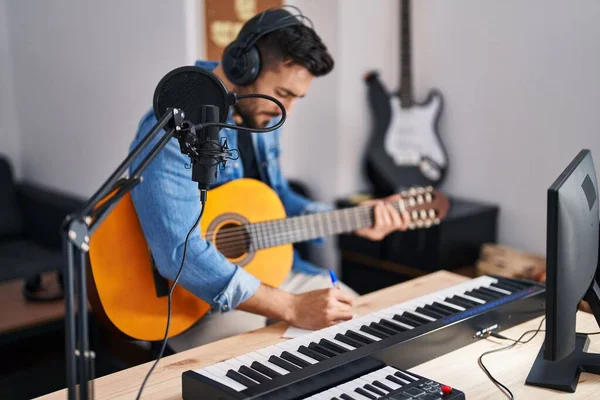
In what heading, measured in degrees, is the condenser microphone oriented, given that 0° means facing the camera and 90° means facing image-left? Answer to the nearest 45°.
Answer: approximately 180°

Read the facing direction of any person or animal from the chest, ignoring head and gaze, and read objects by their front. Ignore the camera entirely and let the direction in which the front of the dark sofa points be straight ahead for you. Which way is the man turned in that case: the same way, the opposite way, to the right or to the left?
the same way

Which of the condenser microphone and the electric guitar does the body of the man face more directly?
the condenser microphone

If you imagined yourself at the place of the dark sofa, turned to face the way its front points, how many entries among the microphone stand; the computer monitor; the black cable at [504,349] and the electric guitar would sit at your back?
0

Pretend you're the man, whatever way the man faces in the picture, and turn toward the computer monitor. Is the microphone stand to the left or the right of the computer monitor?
right

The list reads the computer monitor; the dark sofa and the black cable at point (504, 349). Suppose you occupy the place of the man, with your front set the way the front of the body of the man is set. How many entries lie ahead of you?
2

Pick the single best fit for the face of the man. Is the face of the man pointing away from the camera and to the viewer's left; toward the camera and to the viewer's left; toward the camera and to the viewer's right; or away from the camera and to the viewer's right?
toward the camera and to the viewer's right

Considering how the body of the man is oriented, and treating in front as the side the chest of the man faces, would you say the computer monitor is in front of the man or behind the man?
in front

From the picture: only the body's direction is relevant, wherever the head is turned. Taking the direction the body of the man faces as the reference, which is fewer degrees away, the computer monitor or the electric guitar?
the computer monitor

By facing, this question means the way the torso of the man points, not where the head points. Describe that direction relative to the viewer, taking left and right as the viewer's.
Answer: facing the viewer and to the right of the viewer

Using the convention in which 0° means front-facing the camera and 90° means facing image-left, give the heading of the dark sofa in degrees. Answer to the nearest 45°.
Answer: approximately 315°

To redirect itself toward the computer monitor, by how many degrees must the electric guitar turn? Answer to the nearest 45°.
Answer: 0° — it already faces it

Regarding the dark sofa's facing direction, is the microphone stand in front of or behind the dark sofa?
in front

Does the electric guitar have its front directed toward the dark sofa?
no

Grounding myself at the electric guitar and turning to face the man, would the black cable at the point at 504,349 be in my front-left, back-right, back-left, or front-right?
front-left

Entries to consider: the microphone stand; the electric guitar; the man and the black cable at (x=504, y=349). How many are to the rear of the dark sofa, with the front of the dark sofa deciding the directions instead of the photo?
0
